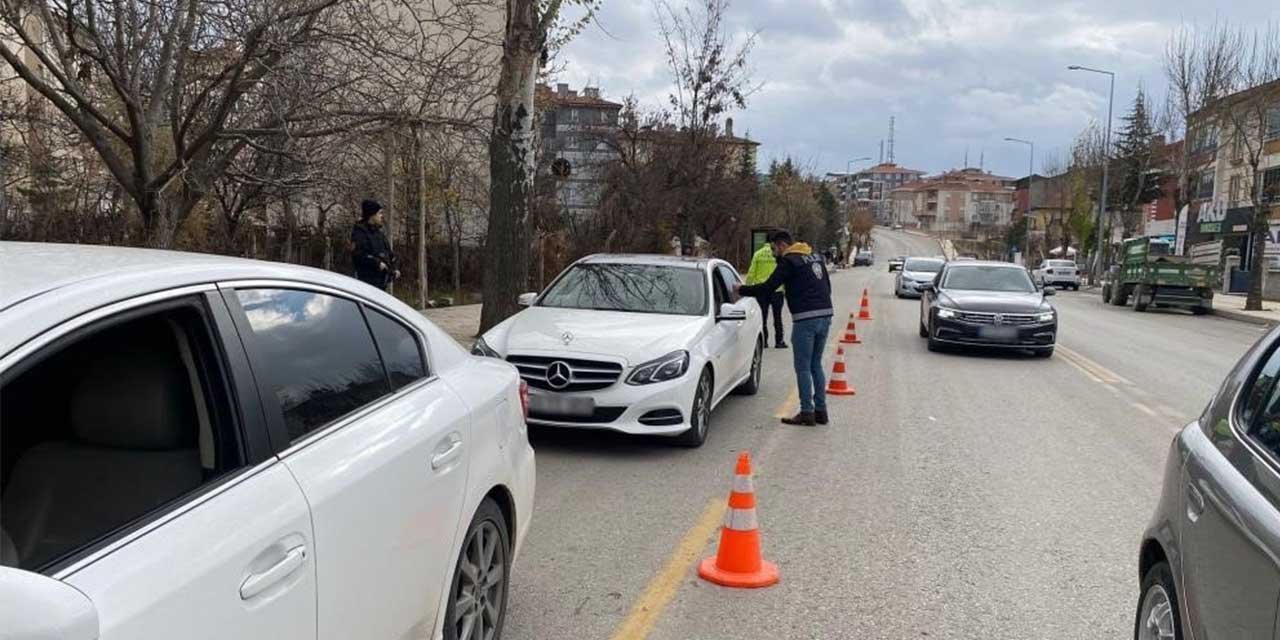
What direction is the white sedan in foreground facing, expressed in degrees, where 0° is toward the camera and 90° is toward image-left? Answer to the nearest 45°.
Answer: approximately 45°

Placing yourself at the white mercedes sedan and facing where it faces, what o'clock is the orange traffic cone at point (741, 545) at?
The orange traffic cone is roughly at 10 o'clock from the white mercedes sedan.

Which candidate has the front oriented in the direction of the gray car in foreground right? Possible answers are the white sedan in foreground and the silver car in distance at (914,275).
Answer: the silver car in distance
